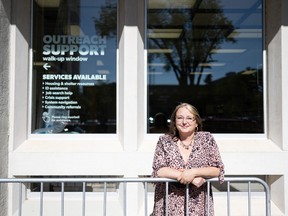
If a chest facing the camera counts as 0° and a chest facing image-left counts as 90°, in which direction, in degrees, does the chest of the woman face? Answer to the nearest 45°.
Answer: approximately 0°
